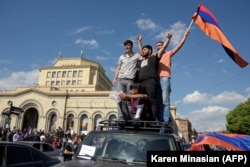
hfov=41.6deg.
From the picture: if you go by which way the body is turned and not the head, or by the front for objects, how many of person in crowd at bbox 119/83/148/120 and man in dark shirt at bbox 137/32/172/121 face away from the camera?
0

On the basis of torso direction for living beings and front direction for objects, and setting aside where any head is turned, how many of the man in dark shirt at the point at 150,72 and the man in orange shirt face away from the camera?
0

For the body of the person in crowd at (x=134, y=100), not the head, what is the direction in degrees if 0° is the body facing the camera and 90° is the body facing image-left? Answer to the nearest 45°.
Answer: approximately 45°

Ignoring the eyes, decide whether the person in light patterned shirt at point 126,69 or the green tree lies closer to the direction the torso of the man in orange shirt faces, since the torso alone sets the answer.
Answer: the person in light patterned shirt

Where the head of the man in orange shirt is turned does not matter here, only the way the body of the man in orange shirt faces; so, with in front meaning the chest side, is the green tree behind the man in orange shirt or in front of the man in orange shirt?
behind

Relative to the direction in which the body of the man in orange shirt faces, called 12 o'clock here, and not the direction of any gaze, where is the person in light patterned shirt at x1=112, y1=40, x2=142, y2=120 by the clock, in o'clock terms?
The person in light patterned shirt is roughly at 2 o'clock from the man in orange shirt.
